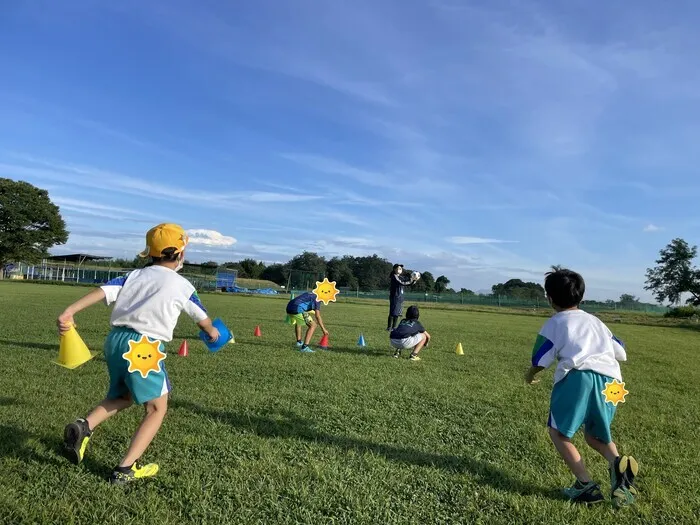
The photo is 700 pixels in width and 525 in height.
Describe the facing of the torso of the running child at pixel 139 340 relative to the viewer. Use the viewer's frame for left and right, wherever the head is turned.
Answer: facing away from the viewer and to the right of the viewer

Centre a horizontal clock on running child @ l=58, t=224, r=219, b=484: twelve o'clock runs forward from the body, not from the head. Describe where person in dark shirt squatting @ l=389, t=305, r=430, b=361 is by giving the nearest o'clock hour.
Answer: The person in dark shirt squatting is roughly at 12 o'clock from the running child.
